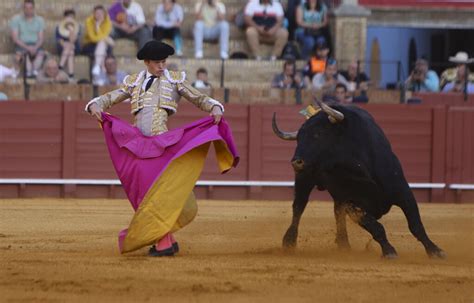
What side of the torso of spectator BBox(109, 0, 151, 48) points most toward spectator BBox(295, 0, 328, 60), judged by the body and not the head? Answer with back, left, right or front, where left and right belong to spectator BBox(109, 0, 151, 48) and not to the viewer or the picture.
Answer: left

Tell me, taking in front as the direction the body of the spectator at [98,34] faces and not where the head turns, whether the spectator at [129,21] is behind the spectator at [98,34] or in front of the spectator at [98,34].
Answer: behind

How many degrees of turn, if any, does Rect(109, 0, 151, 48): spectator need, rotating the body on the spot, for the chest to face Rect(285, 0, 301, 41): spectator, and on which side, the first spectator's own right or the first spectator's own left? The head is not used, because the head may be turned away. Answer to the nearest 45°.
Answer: approximately 90° to the first spectator's own left

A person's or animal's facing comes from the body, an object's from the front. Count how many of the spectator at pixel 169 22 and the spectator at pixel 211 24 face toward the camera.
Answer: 2

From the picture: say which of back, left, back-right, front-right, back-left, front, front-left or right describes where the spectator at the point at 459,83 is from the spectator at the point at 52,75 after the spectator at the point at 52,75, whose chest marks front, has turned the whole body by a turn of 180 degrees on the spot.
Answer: right

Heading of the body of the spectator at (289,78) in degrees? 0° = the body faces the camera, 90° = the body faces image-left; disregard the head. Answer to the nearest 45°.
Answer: approximately 0°

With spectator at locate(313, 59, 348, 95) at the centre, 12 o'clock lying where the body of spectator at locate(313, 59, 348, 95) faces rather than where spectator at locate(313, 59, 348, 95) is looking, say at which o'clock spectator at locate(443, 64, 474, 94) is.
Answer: spectator at locate(443, 64, 474, 94) is roughly at 8 o'clock from spectator at locate(313, 59, 348, 95).
